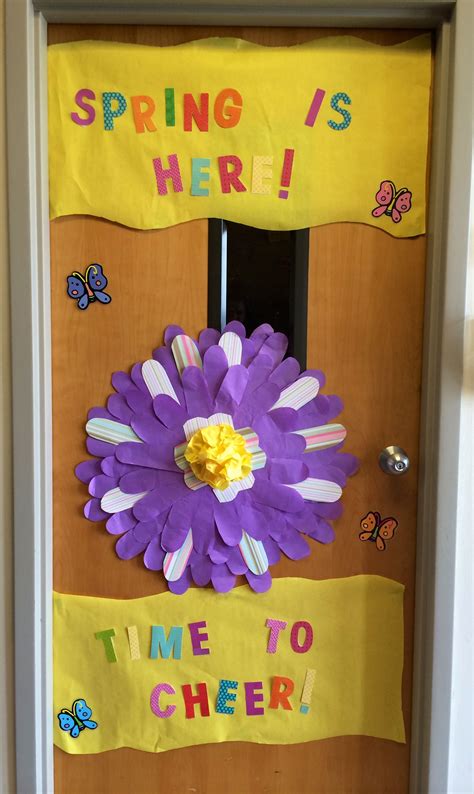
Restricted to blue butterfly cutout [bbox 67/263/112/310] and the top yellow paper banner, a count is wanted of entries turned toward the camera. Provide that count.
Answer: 2

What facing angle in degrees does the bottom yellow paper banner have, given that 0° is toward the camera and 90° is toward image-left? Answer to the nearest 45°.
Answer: approximately 0°

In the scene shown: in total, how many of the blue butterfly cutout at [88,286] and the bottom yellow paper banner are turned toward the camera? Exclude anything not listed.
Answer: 2
